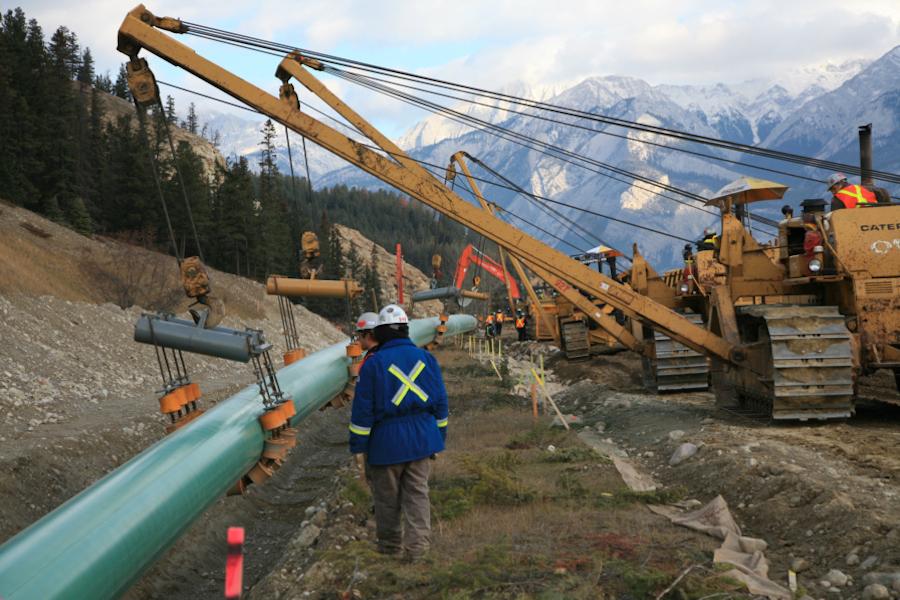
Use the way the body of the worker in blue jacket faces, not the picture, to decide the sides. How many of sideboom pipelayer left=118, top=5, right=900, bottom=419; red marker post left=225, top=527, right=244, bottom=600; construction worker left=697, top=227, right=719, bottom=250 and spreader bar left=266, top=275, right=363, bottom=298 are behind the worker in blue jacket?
1

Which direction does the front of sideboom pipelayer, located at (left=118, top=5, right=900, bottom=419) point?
away from the camera

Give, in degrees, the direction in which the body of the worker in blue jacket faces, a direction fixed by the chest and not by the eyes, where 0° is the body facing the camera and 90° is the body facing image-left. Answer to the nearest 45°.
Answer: approximately 180°

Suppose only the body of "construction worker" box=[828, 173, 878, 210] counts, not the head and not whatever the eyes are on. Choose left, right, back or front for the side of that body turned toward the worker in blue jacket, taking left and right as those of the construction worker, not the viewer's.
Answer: left

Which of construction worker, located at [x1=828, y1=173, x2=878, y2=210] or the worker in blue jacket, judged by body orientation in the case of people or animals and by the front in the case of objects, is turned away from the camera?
the worker in blue jacket

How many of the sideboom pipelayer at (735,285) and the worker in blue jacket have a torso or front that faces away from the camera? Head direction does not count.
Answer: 2

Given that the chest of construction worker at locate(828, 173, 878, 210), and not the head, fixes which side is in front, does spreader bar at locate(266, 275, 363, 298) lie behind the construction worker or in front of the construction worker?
in front

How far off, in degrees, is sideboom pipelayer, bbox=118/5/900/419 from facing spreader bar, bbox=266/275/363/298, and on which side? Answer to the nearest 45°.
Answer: approximately 90° to its left

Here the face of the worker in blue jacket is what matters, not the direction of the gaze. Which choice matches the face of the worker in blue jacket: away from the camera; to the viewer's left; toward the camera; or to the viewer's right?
away from the camera

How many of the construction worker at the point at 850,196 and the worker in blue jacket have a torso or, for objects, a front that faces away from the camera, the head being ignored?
1
